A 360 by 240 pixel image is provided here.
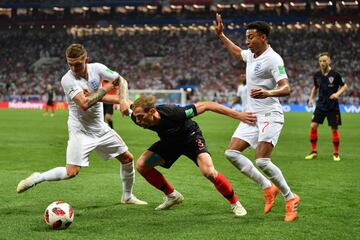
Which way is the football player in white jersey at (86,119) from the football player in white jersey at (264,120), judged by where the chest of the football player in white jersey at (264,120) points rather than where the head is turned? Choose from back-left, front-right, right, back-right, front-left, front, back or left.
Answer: front-right

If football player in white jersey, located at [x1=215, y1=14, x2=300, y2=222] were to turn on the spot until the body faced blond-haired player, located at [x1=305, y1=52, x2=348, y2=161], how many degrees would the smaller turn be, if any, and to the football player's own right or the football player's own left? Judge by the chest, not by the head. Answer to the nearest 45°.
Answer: approximately 135° to the football player's own right

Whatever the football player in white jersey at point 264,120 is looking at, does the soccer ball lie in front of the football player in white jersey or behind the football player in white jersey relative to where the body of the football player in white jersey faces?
in front

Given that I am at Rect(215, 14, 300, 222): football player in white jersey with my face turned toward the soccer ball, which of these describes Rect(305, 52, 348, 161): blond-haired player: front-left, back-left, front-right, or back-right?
back-right

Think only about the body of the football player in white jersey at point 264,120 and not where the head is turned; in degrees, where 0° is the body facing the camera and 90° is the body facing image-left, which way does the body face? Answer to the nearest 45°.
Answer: approximately 45°

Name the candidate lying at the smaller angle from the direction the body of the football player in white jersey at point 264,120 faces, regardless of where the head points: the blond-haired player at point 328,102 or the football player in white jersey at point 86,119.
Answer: the football player in white jersey
